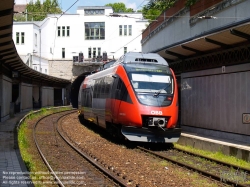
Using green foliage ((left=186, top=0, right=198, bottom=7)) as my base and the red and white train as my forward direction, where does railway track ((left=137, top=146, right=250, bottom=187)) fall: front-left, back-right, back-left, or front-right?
front-left

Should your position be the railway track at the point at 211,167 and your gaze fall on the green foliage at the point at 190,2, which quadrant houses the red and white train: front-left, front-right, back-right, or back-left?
front-left

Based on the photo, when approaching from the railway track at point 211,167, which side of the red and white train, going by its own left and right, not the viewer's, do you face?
front

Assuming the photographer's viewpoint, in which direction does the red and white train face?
facing the viewer and to the right of the viewer

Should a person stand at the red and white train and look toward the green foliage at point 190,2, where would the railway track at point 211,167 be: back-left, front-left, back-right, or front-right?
back-right

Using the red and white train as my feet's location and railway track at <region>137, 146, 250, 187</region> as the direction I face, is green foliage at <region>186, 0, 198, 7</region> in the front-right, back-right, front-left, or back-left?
back-left

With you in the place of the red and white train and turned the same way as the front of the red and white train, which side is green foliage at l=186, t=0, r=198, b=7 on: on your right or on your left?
on your left

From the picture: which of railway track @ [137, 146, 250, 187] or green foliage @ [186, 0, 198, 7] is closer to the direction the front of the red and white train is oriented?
the railway track

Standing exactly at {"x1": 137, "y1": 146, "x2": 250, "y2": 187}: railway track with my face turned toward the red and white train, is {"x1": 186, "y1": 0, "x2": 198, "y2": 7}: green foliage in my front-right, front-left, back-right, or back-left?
front-right
